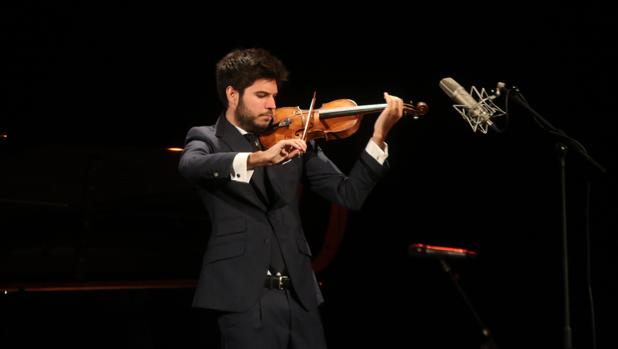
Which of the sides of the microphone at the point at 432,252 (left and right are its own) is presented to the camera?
left

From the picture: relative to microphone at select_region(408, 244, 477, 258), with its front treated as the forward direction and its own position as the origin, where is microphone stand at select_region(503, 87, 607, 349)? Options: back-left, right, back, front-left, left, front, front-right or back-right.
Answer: back-left

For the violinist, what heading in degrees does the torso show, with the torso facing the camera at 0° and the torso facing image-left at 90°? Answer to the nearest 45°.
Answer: approximately 315°

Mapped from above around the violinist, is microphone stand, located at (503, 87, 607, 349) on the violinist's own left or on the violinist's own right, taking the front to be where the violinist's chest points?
on the violinist's own left

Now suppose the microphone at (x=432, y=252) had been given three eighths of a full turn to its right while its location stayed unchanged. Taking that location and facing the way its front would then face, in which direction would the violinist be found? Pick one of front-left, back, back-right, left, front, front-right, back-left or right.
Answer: back
